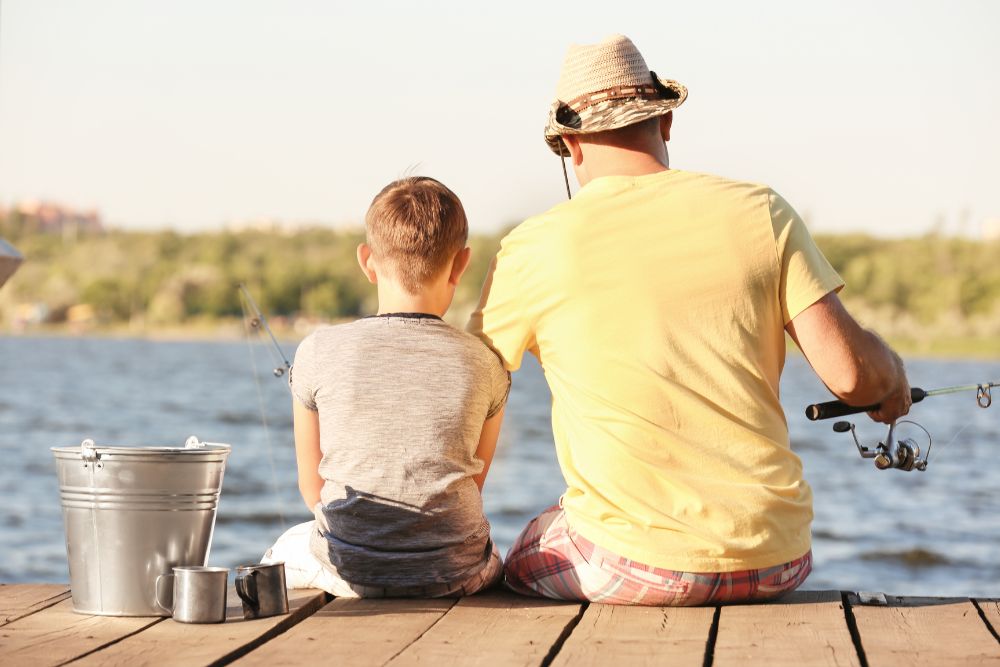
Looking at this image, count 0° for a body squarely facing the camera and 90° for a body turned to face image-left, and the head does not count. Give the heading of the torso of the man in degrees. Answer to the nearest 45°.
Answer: approximately 180°

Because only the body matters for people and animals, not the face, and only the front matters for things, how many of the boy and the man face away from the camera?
2

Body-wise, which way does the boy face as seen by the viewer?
away from the camera

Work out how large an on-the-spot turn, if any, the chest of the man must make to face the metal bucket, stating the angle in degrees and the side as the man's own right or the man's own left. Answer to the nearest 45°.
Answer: approximately 90° to the man's own left

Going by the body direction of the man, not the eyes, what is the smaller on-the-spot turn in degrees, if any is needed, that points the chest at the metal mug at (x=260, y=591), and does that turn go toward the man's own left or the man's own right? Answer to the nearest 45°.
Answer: approximately 90° to the man's own left

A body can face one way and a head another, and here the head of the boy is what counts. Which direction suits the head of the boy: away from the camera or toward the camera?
away from the camera

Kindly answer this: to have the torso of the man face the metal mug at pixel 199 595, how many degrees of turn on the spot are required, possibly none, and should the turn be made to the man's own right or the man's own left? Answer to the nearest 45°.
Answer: approximately 90° to the man's own left

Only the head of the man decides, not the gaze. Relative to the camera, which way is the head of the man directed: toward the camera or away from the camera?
away from the camera
